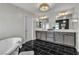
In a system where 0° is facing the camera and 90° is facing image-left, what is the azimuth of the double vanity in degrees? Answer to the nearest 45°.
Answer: approximately 45°
